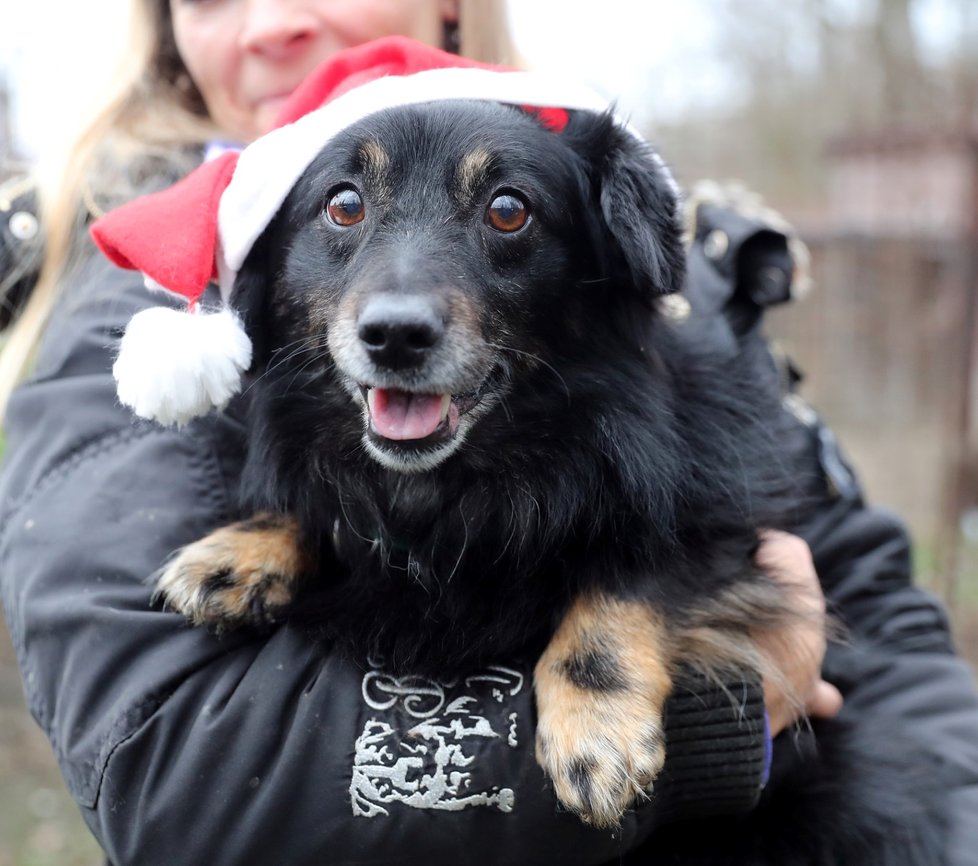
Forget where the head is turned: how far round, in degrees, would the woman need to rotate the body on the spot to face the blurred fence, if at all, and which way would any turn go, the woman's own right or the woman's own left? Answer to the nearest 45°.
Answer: approximately 135° to the woman's own left

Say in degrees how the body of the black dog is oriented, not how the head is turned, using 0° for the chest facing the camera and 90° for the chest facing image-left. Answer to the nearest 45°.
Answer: approximately 45°

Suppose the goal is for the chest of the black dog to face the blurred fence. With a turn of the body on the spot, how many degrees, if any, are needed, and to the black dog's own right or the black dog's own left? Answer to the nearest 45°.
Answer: approximately 180°
